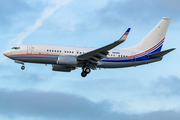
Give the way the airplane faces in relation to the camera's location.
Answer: facing to the left of the viewer
